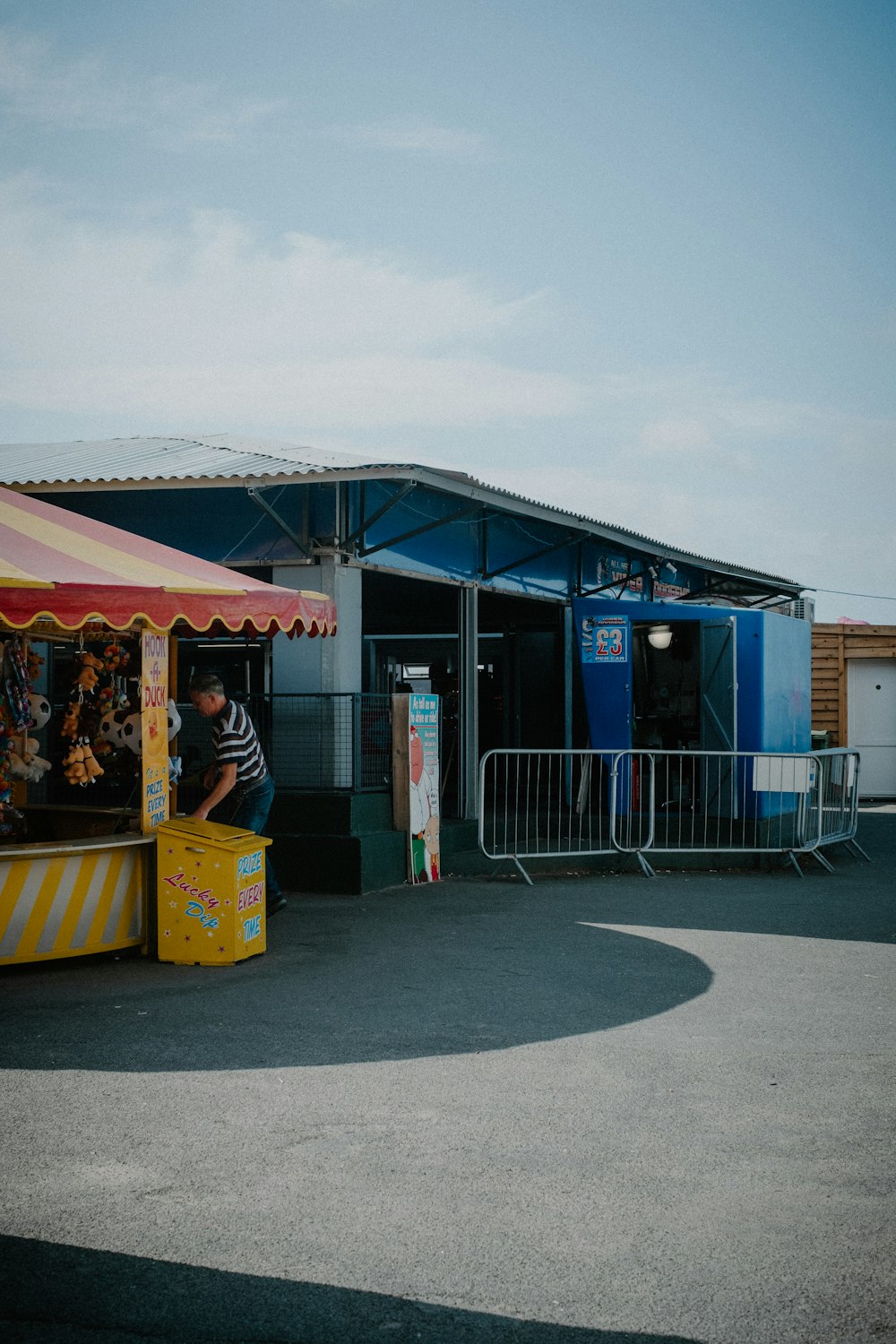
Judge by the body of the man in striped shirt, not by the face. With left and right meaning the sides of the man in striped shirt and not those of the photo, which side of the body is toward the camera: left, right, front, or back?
left

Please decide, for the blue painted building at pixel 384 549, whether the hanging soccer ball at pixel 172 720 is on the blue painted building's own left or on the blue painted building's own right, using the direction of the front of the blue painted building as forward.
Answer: on the blue painted building's own right

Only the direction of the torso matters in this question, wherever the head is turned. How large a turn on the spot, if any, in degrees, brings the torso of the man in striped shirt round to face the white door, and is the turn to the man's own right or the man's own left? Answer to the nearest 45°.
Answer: approximately 135° to the man's own right

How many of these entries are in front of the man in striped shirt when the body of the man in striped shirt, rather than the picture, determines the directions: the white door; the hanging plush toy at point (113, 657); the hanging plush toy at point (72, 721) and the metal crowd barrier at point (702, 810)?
2

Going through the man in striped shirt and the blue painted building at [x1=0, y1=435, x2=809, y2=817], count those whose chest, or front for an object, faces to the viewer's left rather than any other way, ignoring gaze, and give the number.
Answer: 1

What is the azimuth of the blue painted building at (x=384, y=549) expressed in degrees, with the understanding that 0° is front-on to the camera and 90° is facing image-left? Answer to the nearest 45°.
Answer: approximately 315°

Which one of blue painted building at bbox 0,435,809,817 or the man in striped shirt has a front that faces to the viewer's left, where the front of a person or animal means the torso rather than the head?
the man in striped shirt

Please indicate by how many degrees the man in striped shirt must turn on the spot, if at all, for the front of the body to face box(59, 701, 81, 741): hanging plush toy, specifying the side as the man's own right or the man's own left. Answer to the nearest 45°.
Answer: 0° — they already face it

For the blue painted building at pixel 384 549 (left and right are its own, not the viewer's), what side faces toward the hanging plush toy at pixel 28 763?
right

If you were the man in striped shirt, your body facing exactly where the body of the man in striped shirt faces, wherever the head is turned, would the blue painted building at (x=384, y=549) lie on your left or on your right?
on your right

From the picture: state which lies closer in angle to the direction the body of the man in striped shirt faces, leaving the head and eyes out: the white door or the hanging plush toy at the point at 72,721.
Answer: the hanging plush toy

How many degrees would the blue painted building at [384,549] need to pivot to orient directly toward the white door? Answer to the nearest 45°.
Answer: approximately 90° to its left

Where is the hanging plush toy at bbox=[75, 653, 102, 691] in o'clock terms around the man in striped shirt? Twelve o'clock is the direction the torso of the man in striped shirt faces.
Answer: The hanging plush toy is roughly at 12 o'clock from the man in striped shirt.
